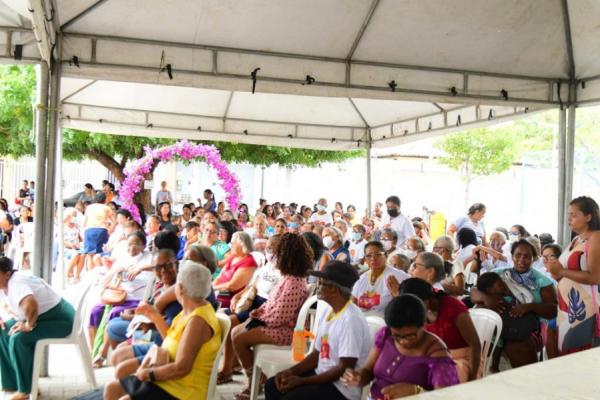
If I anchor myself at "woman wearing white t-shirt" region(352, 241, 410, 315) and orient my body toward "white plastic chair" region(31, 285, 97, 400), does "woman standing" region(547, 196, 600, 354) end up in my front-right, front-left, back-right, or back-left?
back-left

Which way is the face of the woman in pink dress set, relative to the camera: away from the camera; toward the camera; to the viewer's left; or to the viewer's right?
away from the camera

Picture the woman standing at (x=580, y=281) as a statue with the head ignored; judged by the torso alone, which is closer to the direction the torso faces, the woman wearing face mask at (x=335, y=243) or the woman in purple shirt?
the woman in purple shirt

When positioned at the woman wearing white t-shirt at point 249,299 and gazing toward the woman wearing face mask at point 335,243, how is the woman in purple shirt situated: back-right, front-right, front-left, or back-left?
back-right
